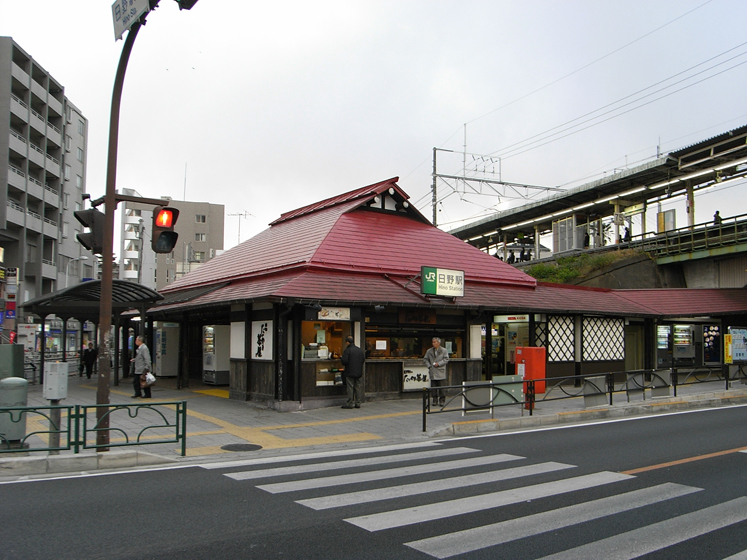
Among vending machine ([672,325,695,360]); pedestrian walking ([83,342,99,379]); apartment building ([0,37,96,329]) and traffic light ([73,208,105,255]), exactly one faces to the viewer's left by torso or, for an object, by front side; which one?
the traffic light

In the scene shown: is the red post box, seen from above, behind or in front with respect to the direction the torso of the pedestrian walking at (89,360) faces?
in front

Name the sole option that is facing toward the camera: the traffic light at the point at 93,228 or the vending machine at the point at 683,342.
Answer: the vending machine

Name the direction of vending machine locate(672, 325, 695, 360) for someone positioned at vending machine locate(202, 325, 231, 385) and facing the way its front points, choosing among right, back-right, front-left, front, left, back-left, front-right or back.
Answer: back-left

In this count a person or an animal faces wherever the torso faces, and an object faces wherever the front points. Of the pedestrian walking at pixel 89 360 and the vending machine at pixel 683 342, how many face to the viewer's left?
0

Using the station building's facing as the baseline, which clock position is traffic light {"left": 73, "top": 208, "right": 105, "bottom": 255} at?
The traffic light is roughly at 2 o'clock from the station building.

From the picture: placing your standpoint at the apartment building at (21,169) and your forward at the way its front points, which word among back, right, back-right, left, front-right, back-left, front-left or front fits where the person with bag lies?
front-right

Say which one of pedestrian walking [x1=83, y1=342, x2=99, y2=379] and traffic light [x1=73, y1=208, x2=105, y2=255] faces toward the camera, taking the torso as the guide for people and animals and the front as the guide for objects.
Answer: the pedestrian walking

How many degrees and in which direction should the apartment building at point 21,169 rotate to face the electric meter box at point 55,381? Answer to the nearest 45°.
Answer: approximately 45° to its right

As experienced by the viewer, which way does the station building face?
facing the viewer and to the right of the viewer

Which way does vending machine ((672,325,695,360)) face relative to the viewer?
toward the camera

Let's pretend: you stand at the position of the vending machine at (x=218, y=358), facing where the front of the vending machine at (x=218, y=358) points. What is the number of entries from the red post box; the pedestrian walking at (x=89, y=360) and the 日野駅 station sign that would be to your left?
2

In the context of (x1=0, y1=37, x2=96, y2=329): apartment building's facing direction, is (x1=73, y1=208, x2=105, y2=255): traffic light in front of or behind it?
in front

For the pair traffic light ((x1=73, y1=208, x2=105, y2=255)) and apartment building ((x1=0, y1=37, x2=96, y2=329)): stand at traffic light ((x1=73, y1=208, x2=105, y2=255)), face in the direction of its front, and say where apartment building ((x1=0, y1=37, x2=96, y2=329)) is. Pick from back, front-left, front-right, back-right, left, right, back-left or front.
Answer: right
